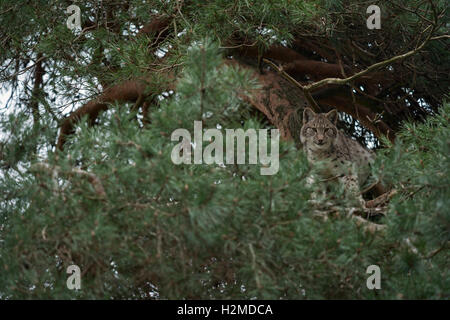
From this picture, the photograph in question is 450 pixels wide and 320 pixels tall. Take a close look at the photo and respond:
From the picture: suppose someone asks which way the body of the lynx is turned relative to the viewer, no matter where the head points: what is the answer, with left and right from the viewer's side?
facing the viewer and to the left of the viewer
